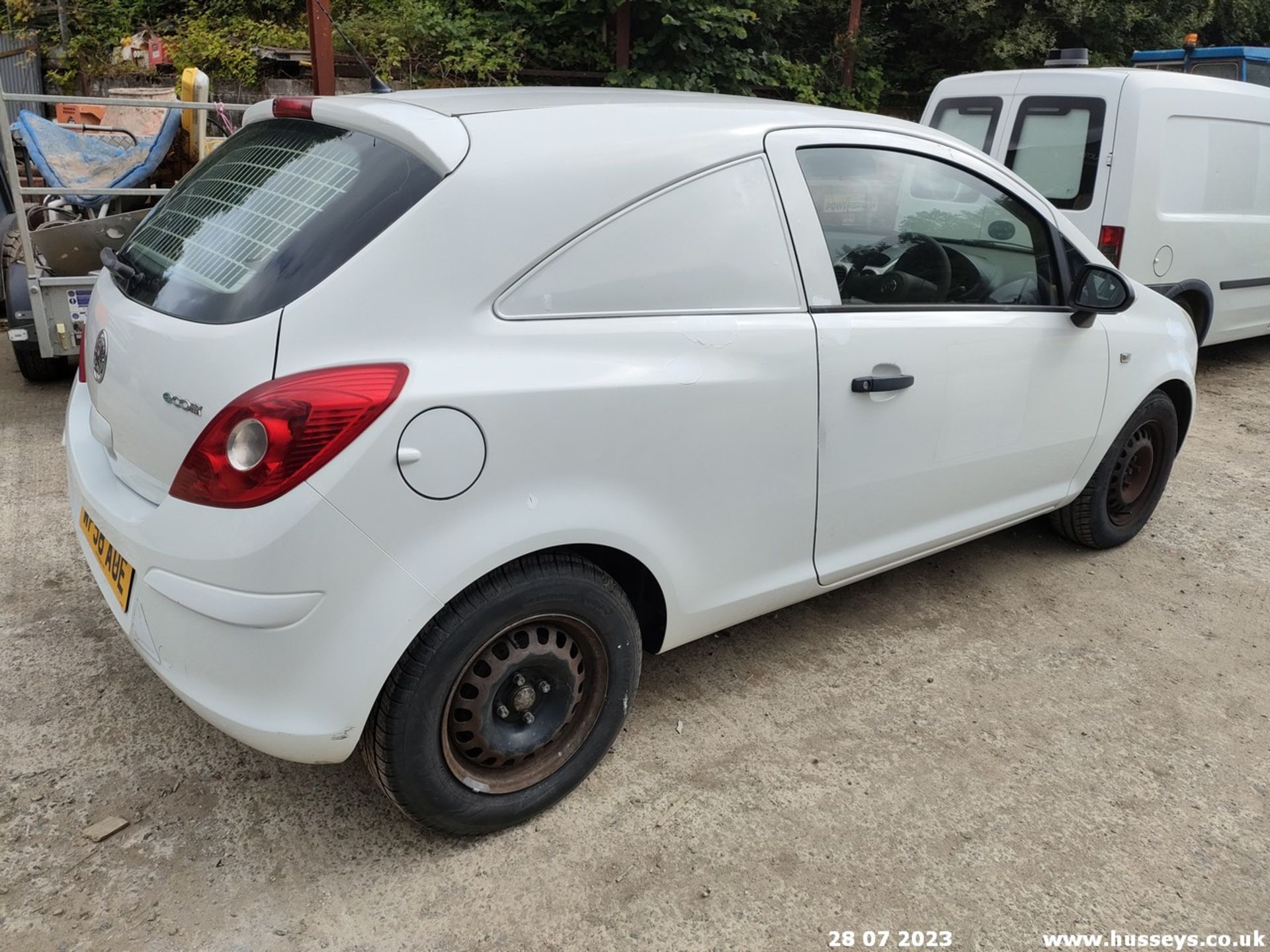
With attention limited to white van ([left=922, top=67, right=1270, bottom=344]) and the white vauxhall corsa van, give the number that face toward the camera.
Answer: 0

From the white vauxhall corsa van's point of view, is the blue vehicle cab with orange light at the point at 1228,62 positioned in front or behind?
in front

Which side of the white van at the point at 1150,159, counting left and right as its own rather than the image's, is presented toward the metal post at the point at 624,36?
left

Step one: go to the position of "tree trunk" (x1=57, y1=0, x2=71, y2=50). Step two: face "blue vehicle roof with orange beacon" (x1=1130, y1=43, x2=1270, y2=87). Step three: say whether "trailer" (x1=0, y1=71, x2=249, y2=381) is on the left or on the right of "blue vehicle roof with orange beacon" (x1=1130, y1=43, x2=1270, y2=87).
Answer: right

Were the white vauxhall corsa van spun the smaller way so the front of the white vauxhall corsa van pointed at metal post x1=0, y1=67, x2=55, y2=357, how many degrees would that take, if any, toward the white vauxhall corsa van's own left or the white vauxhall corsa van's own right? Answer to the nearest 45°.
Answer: approximately 90° to the white vauxhall corsa van's own left

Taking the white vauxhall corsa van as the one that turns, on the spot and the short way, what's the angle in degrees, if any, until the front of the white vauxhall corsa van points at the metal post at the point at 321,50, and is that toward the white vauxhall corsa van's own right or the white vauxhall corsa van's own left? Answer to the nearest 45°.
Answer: approximately 45° to the white vauxhall corsa van's own left

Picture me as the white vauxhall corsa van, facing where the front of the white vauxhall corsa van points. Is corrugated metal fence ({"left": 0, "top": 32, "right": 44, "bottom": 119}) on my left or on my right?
on my left

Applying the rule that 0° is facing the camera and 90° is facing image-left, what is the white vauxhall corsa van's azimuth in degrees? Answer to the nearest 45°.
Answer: approximately 225°

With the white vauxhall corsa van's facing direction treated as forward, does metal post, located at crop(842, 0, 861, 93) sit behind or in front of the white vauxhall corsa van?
in front

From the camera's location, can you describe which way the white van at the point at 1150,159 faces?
facing away from the viewer and to the right of the viewer

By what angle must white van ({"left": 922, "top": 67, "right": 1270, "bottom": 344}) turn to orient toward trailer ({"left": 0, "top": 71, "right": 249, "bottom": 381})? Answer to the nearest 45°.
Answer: approximately 180°

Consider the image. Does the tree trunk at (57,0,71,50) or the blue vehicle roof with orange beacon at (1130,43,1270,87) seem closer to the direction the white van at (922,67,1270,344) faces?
the blue vehicle roof with orange beacon
